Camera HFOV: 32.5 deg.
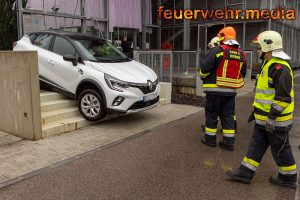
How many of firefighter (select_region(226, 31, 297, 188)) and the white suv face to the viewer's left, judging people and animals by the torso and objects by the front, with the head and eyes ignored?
1

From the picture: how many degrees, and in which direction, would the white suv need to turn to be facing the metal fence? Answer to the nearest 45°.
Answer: approximately 90° to its left

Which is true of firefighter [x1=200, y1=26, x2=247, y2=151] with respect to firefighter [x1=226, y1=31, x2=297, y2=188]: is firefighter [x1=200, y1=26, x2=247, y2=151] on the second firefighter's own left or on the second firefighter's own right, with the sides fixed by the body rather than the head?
on the second firefighter's own right

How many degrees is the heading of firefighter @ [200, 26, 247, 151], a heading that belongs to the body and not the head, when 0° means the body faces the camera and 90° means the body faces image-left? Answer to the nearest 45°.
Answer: approximately 135°

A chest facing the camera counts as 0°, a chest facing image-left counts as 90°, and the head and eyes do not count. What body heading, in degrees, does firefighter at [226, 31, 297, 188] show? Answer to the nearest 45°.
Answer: approximately 90°

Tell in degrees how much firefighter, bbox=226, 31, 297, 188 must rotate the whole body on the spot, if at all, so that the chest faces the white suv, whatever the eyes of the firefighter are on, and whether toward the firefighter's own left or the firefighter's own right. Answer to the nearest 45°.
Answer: approximately 45° to the firefighter's own right

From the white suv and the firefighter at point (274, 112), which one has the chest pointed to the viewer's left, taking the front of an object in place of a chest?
the firefighter

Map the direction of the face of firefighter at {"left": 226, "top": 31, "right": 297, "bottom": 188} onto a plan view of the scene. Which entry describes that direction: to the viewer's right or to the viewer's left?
to the viewer's left

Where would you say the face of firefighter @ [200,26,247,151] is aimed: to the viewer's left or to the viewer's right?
to the viewer's left

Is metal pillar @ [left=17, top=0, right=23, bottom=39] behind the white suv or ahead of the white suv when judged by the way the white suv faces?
behind
